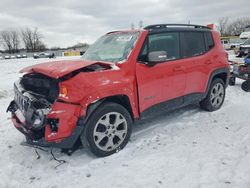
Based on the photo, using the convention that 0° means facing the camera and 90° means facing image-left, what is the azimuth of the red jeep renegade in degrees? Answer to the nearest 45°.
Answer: approximately 45°
